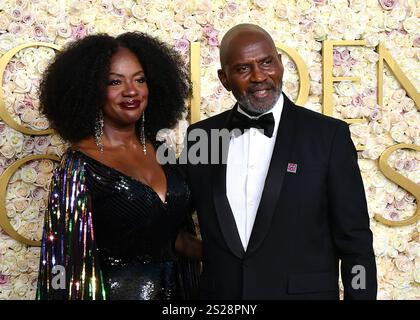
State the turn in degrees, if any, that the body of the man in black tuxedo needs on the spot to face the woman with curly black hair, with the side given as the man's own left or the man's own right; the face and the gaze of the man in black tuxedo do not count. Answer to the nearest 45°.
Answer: approximately 45° to the man's own right

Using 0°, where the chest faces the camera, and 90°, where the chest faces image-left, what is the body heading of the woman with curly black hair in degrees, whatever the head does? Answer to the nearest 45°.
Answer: approximately 315°

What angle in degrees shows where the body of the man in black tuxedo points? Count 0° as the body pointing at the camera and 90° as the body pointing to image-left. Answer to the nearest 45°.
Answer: approximately 45°

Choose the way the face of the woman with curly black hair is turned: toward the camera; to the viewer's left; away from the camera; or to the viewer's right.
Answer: toward the camera

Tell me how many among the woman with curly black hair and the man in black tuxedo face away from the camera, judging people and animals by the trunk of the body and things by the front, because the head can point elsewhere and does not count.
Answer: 0

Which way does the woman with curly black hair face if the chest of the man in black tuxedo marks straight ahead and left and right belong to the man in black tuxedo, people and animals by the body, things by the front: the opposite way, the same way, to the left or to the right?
to the left
